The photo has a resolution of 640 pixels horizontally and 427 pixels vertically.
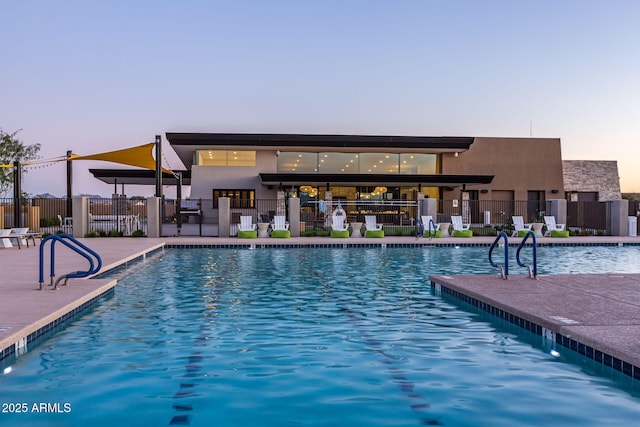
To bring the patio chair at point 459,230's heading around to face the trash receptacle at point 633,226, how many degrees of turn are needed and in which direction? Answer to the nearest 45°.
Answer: approximately 90° to its left

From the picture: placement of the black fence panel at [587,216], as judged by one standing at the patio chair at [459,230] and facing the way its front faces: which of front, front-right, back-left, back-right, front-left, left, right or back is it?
left

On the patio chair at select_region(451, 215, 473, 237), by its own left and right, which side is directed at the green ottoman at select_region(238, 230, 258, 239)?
right

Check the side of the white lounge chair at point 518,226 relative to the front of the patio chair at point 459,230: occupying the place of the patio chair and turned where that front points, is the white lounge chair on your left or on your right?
on your left

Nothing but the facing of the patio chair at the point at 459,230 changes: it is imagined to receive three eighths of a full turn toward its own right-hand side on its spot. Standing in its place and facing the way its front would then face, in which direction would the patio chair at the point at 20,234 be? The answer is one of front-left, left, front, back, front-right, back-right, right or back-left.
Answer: front-left

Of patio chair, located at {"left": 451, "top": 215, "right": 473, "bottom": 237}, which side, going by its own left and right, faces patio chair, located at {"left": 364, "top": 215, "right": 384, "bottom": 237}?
right

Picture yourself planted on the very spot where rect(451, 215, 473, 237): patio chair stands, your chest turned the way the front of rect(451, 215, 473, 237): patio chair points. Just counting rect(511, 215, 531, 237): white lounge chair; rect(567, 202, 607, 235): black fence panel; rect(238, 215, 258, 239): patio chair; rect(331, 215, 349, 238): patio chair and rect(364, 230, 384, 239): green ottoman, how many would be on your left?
2

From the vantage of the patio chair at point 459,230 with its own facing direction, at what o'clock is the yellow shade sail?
The yellow shade sail is roughly at 4 o'clock from the patio chair.

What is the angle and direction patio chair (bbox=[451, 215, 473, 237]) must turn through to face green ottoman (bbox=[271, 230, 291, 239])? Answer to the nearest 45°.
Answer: approximately 135° to its right
